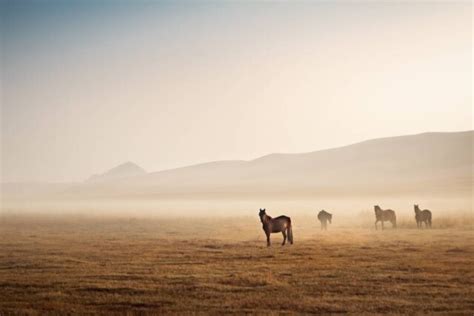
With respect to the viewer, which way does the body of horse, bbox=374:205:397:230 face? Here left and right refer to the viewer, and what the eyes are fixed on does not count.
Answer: facing the viewer and to the left of the viewer
